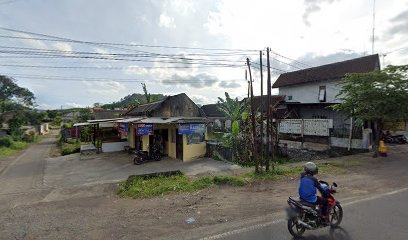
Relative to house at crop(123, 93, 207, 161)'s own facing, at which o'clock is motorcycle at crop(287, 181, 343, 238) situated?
The motorcycle is roughly at 10 o'clock from the house.

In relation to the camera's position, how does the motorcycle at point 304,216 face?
facing away from the viewer and to the right of the viewer

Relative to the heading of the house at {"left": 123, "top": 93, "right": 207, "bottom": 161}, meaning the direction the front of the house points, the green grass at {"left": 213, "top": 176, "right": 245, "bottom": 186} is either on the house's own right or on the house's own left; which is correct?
on the house's own left

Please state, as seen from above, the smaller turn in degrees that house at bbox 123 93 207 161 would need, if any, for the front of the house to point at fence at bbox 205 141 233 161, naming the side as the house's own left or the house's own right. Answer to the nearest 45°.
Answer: approximately 135° to the house's own left

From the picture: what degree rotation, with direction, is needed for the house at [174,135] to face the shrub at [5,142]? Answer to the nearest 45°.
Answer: approximately 90° to its right

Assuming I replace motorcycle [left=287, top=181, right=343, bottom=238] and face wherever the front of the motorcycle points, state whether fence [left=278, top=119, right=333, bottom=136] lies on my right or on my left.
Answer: on my left

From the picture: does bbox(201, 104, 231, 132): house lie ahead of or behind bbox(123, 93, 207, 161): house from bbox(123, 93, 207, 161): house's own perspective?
behind

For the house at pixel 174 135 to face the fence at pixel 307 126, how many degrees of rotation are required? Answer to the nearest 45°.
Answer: approximately 135° to its left

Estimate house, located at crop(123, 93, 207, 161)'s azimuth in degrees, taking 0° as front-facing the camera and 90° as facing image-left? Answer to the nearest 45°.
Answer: approximately 45°

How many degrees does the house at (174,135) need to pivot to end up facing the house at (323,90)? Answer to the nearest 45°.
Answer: approximately 135° to its left
